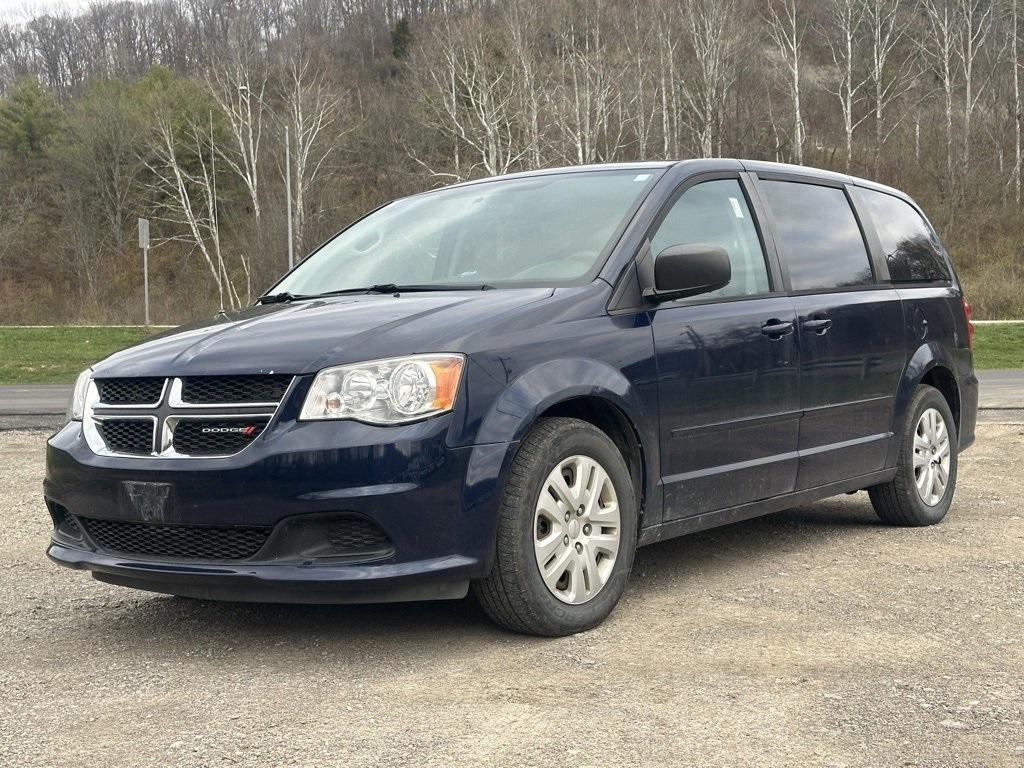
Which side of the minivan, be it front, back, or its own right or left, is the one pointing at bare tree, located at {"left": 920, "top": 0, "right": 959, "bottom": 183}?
back

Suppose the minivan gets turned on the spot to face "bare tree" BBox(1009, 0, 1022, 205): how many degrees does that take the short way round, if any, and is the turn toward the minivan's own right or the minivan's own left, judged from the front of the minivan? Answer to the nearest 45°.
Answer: approximately 180°

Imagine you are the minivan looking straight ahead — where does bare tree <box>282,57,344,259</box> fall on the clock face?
The bare tree is roughly at 4 o'clock from the minivan.

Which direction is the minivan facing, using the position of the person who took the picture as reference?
facing the viewer and to the left of the viewer

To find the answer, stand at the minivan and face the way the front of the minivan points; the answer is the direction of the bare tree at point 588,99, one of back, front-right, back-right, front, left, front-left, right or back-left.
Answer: back-right

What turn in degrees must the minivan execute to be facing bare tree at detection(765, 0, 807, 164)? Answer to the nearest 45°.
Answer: approximately 135° to its right

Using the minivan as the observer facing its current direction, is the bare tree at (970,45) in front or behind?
behind

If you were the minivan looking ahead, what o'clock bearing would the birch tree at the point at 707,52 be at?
The birch tree is roughly at 5 o'clock from the minivan.

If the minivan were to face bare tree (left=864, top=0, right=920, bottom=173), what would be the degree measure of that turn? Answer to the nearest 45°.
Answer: approximately 135° to its right
